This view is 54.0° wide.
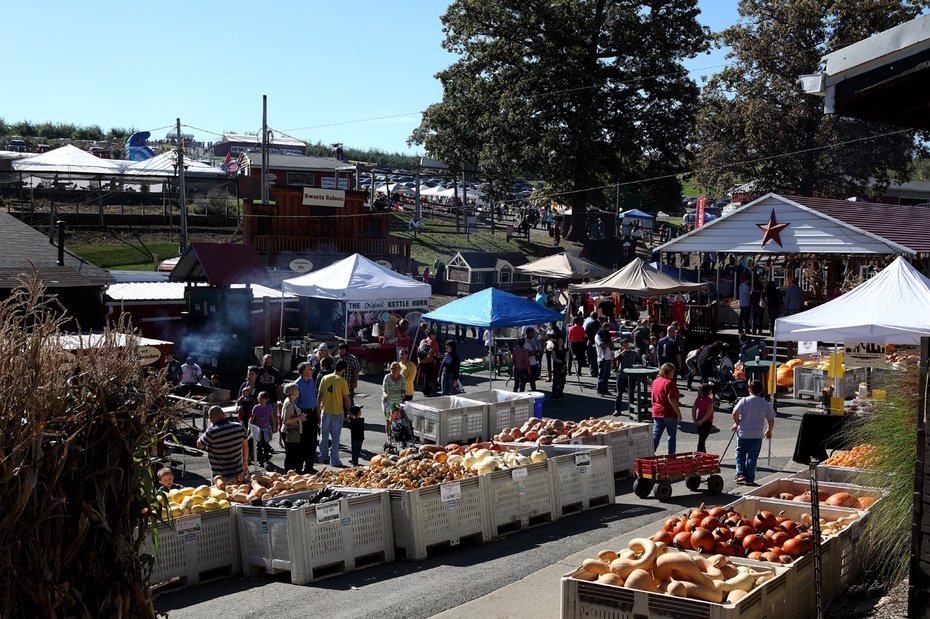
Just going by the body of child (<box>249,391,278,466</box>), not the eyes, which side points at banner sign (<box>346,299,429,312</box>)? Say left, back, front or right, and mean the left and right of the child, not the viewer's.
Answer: back

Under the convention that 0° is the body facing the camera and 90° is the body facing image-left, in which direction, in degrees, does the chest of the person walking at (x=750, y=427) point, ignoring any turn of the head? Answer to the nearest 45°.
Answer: approximately 180°

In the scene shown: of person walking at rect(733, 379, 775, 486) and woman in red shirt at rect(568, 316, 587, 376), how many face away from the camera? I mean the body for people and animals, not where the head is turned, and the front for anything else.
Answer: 2

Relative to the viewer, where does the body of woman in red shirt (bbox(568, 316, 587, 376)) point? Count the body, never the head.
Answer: away from the camera

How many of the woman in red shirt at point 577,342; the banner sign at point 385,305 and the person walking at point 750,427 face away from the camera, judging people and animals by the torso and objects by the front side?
2

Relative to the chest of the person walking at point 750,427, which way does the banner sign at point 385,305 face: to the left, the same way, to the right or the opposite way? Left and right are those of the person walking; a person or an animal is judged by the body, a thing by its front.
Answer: the opposite way

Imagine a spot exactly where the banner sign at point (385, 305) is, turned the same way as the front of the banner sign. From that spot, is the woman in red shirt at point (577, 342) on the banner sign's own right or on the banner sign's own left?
on the banner sign's own left

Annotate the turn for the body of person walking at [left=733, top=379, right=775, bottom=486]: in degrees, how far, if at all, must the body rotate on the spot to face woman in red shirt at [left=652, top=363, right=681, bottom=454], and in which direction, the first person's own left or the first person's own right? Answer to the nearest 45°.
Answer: approximately 45° to the first person's own left

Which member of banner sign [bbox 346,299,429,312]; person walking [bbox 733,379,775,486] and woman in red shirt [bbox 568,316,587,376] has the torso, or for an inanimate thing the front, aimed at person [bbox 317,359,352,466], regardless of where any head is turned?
the banner sign

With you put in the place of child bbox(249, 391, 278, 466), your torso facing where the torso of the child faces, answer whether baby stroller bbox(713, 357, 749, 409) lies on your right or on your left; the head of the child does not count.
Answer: on your left

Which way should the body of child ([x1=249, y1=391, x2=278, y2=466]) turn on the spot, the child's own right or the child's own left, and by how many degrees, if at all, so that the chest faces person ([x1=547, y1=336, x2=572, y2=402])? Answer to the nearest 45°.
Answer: approximately 135° to the child's own left

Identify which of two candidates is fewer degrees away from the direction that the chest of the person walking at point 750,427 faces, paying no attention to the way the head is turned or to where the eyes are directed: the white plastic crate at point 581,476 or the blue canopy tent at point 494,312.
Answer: the blue canopy tent
